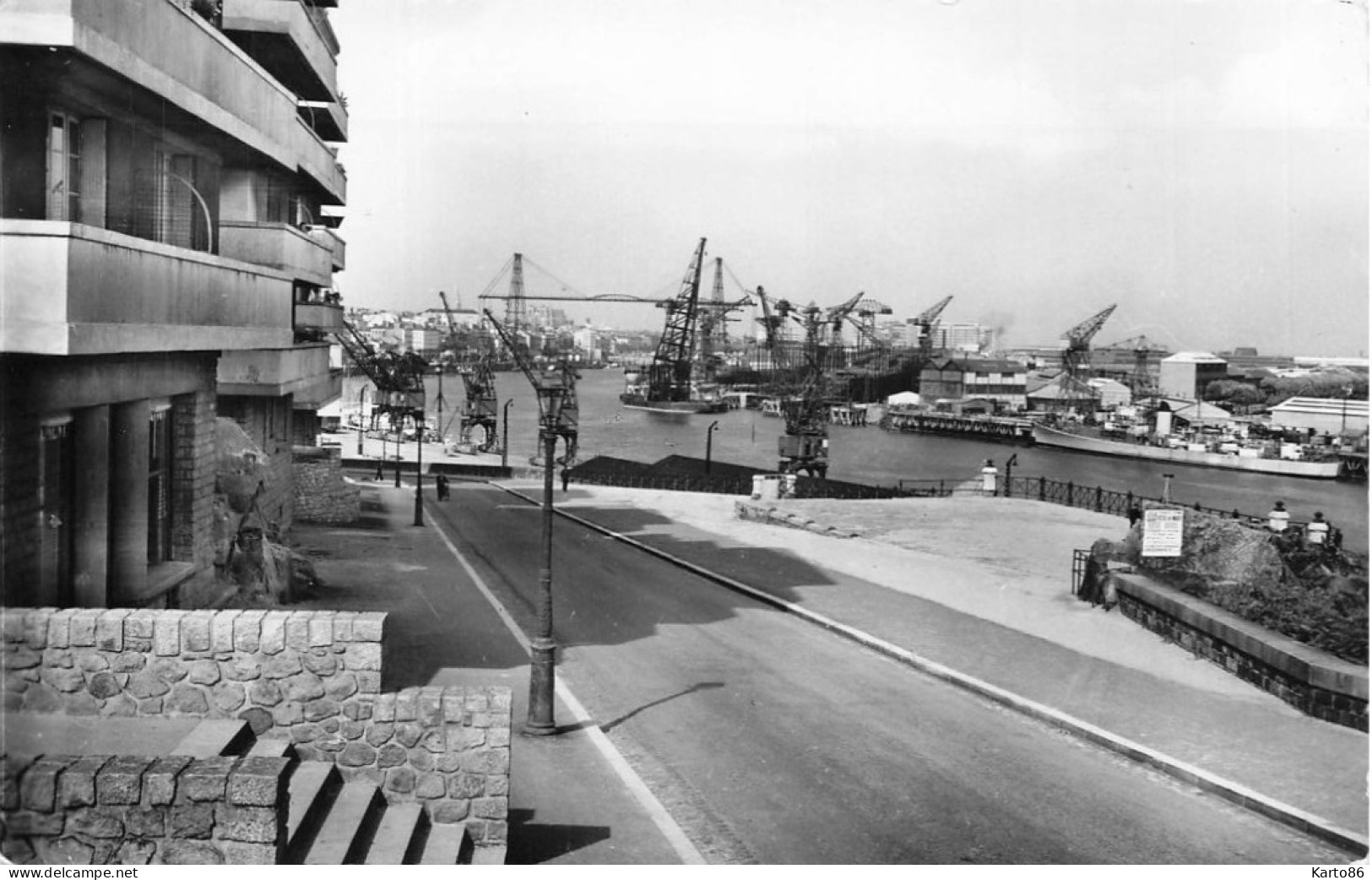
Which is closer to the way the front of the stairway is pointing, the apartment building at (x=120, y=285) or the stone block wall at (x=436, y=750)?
the stone block wall

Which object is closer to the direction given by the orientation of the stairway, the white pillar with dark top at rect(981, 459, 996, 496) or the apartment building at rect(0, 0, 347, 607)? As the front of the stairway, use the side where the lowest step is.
the white pillar with dark top
